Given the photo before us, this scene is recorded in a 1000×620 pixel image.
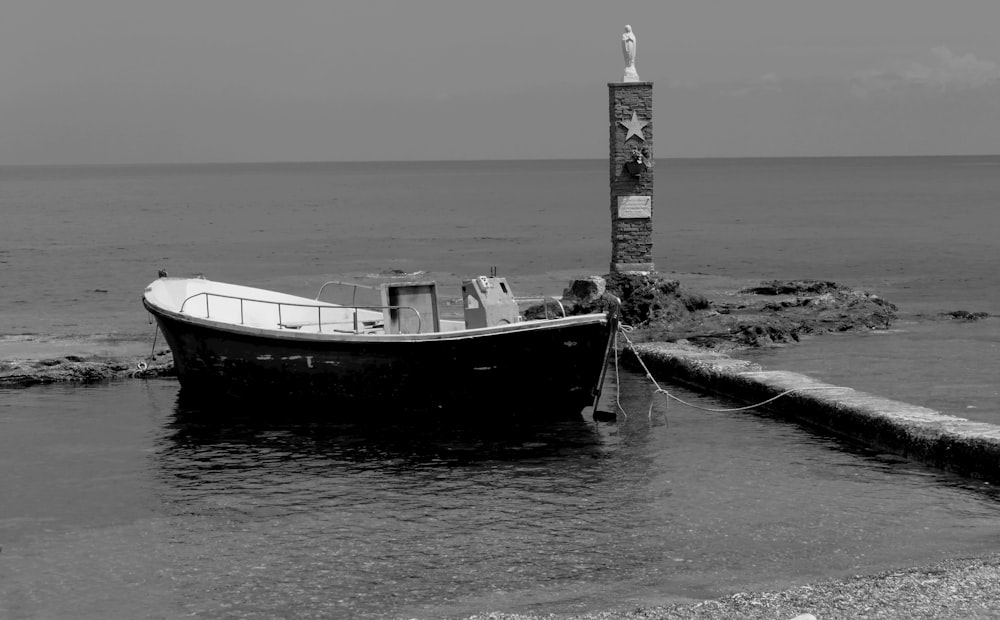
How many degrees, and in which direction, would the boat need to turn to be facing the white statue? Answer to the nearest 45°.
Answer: approximately 135° to its right

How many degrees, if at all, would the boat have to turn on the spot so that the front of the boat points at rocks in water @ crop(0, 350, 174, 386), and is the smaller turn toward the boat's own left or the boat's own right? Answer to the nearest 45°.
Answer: approximately 45° to the boat's own right

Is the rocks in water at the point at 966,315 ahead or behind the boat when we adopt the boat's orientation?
behind

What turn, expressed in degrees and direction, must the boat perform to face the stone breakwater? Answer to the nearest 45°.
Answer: approximately 180°

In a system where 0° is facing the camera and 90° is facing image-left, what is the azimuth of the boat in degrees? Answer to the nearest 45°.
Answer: approximately 90°

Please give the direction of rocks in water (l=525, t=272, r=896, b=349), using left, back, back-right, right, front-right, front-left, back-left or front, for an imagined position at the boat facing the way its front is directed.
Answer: back-right

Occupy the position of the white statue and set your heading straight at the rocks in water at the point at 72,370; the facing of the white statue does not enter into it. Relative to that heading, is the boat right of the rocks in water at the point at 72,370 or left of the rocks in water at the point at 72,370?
left

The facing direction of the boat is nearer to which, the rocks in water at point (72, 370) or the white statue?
the rocks in water

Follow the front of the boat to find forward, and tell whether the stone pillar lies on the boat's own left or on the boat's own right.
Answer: on the boat's own right
